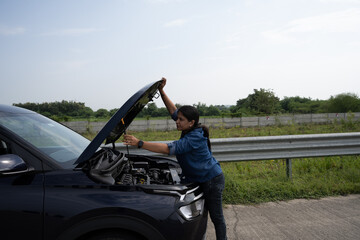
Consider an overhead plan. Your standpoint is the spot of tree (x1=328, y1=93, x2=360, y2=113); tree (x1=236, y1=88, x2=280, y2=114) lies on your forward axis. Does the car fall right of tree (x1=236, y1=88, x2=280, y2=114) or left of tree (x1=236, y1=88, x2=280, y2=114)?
left

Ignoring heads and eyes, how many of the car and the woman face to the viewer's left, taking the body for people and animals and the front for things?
1

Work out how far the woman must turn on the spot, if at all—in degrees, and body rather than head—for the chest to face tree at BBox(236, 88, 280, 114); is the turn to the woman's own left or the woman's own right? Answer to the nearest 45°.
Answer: approximately 90° to the woman's own right

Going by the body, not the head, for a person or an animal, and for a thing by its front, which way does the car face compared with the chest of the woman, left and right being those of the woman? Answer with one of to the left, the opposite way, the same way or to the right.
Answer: the opposite way

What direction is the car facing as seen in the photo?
to the viewer's right

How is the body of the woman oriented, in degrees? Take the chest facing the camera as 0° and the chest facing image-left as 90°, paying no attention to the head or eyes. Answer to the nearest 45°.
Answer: approximately 90°
